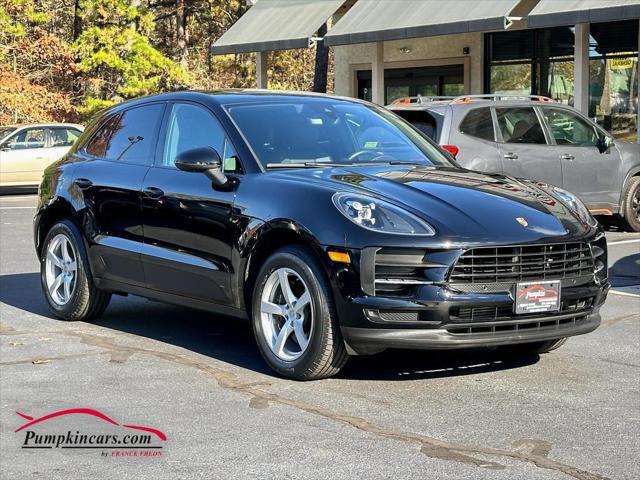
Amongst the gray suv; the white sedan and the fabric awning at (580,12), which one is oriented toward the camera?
the fabric awning

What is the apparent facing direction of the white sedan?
to the viewer's left

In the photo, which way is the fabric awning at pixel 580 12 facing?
toward the camera

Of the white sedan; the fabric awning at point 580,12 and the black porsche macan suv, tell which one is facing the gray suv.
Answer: the fabric awning

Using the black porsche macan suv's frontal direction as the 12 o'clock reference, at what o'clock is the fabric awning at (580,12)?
The fabric awning is roughly at 8 o'clock from the black porsche macan suv.

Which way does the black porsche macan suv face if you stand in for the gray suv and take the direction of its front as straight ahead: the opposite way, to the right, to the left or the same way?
to the right

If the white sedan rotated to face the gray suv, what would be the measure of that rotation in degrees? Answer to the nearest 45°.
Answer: approximately 135° to its left

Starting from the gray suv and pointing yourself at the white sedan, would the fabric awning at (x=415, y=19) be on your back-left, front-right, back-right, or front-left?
front-right

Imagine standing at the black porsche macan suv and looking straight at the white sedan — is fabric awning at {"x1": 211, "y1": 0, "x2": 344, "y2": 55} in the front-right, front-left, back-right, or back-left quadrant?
front-right

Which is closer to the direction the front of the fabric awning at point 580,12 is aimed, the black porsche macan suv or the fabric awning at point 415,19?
the black porsche macan suv

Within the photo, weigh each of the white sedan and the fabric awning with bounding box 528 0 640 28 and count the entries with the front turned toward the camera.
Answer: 1

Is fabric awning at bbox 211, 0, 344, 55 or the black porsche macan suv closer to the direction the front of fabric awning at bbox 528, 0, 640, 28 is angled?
the black porsche macan suv
